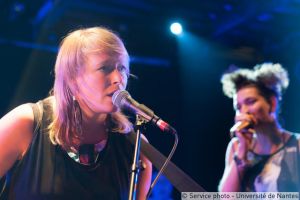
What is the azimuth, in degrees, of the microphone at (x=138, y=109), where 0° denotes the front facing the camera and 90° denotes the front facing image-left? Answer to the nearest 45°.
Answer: approximately 90°

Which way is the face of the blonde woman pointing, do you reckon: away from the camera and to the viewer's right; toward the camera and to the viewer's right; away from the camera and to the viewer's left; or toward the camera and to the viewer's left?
toward the camera and to the viewer's right

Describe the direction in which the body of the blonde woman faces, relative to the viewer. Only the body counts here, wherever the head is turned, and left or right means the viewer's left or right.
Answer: facing the viewer and to the right of the viewer

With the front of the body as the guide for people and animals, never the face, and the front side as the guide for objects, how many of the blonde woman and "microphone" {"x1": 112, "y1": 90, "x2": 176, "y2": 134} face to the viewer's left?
1

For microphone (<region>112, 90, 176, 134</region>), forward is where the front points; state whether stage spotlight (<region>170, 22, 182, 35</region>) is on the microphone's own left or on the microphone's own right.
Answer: on the microphone's own right

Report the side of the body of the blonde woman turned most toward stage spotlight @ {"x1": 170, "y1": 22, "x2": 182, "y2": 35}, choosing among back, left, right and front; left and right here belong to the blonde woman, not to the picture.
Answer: left
